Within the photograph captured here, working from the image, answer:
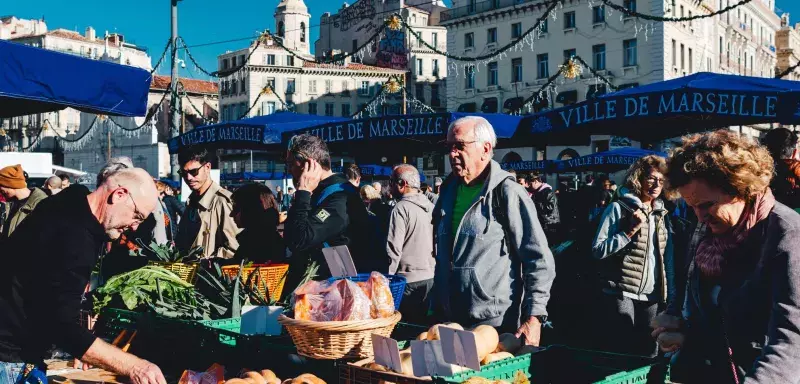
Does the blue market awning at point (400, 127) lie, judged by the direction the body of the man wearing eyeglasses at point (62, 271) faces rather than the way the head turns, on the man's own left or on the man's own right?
on the man's own left

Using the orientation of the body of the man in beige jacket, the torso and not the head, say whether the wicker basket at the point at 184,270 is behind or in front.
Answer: in front

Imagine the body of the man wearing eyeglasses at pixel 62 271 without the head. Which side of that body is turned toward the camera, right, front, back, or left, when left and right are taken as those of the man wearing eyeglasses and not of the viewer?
right

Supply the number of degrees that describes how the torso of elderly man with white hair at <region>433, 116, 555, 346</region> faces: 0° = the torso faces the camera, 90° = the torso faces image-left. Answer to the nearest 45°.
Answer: approximately 45°

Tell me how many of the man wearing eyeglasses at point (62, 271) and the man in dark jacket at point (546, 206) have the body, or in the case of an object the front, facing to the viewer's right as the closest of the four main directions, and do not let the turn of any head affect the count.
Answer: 1

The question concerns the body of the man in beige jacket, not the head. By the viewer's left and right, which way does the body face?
facing the viewer and to the left of the viewer

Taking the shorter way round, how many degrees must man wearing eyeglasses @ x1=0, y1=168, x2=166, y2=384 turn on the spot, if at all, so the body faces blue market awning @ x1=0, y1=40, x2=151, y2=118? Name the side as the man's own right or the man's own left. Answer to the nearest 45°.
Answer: approximately 90° to the man's own left

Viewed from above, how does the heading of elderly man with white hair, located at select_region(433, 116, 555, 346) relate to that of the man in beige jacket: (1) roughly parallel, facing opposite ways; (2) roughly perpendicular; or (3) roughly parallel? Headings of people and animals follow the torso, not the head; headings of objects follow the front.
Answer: roughly parallel

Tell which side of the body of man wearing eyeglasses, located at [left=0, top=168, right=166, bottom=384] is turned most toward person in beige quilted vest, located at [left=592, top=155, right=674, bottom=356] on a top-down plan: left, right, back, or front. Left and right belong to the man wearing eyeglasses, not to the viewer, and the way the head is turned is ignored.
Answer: front

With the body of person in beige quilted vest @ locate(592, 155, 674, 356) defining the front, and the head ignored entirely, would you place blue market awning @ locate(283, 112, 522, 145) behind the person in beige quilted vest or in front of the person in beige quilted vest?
behind

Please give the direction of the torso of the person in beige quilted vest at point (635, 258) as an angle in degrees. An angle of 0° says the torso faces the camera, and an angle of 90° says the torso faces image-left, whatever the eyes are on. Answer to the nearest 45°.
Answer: approximately 315°

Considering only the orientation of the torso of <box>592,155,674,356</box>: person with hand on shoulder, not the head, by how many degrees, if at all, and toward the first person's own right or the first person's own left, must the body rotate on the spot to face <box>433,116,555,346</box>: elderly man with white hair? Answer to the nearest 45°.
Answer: approximately 45° to the first person's own right

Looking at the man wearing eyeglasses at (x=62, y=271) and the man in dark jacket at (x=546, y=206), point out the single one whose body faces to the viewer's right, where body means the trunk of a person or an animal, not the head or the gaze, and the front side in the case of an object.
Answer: the man wearing eyeglasses

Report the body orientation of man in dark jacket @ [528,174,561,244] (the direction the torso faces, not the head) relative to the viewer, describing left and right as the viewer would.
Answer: facing to the left of the viewer

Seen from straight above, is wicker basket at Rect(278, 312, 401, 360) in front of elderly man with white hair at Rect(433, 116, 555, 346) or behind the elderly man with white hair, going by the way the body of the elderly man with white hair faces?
in front

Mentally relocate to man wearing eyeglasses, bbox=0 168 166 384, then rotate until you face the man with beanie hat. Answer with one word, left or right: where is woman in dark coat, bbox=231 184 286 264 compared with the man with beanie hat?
right

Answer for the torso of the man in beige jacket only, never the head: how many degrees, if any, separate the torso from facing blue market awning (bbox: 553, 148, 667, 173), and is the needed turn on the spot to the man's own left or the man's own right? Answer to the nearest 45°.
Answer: approximately 180°

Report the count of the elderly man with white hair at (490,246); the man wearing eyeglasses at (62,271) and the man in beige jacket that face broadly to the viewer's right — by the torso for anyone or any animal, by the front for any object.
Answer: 1
